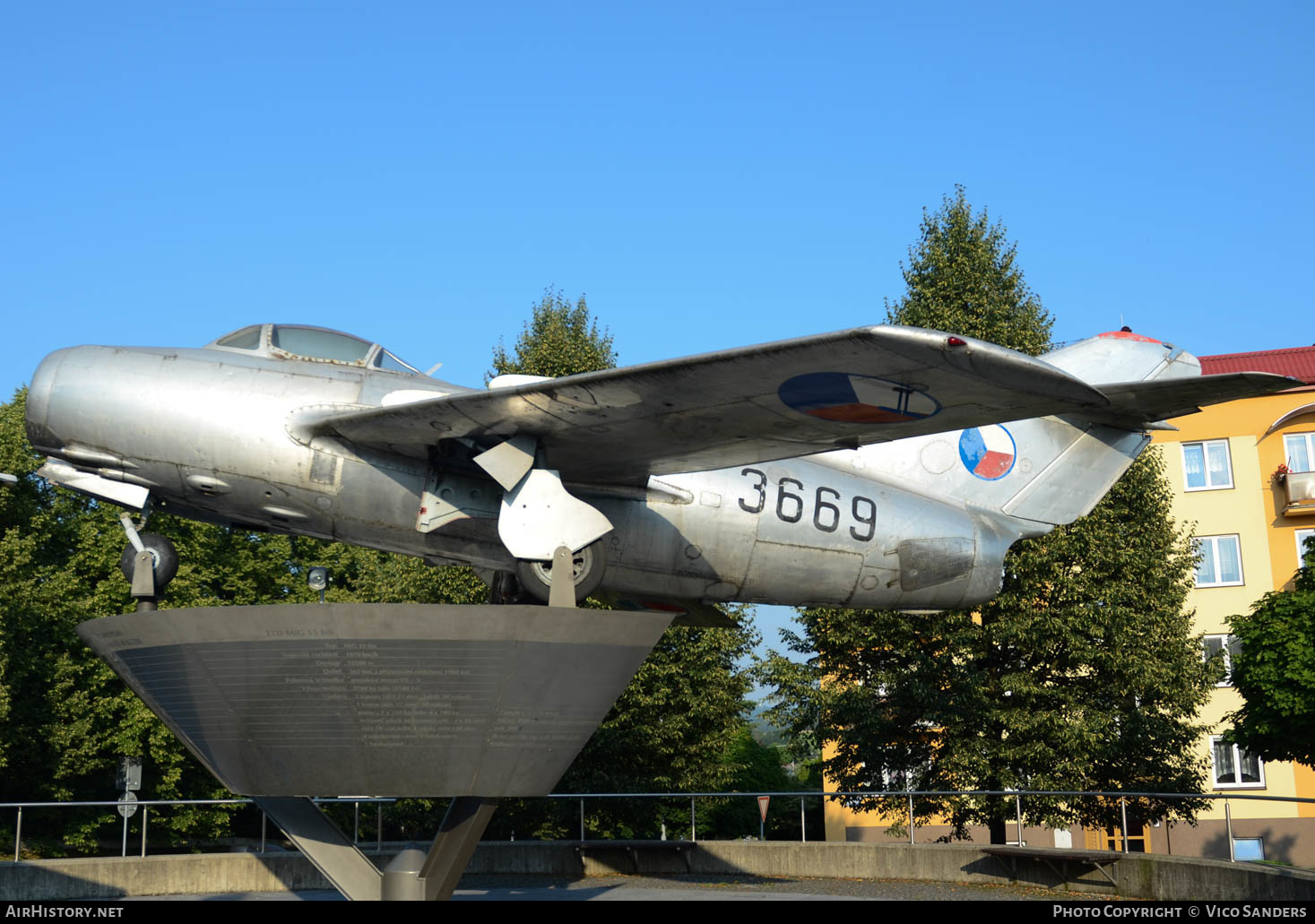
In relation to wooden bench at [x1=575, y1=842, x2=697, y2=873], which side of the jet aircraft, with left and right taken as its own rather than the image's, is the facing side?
right

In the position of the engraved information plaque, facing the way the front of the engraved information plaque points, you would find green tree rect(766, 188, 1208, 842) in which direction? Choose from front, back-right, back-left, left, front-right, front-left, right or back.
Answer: back-left

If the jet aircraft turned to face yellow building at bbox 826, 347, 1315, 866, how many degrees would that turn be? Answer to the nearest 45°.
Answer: approximately 135° to its right

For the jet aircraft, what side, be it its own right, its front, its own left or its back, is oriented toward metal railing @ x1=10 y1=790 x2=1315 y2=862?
right

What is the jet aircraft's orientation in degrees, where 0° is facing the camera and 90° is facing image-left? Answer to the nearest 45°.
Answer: approximately 90°

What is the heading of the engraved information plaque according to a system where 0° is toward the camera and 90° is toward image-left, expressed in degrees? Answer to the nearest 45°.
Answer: approximately 0°
